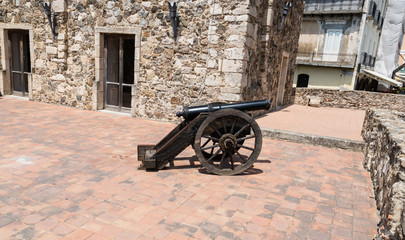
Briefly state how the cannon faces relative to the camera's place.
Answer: facing to the right of the viewer

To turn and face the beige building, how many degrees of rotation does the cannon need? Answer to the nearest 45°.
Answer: approximately 45° to its left

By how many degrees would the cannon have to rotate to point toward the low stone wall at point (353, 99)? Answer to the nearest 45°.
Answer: approximately 45° to its left

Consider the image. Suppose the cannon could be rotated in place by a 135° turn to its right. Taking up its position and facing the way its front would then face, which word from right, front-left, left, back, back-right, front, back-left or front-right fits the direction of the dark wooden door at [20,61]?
right

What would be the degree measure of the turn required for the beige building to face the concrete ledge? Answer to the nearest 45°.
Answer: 0° — it already faces it

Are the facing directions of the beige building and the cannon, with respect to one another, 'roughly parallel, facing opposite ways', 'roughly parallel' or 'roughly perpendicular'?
roughly perpendicular

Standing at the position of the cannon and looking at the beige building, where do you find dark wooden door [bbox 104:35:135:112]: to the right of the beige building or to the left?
left

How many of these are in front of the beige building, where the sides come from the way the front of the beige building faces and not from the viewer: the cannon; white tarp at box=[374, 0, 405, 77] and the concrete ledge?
2

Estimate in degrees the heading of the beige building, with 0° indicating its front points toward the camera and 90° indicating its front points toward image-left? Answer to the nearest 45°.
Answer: approximately 0°

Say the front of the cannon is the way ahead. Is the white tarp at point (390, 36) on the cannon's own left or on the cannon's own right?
on the cannon's own left

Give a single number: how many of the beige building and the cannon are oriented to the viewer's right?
1
